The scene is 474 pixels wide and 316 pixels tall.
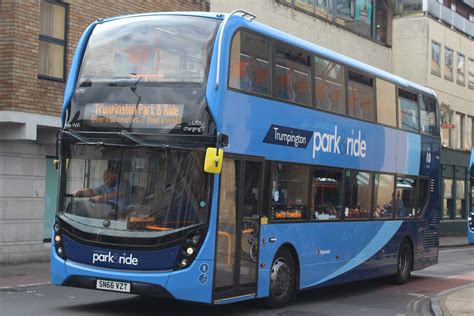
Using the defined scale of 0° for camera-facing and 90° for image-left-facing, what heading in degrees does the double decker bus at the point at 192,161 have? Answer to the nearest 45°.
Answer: approximately 45°

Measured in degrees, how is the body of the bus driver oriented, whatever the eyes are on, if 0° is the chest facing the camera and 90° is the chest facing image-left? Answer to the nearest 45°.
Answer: approximately 45°
